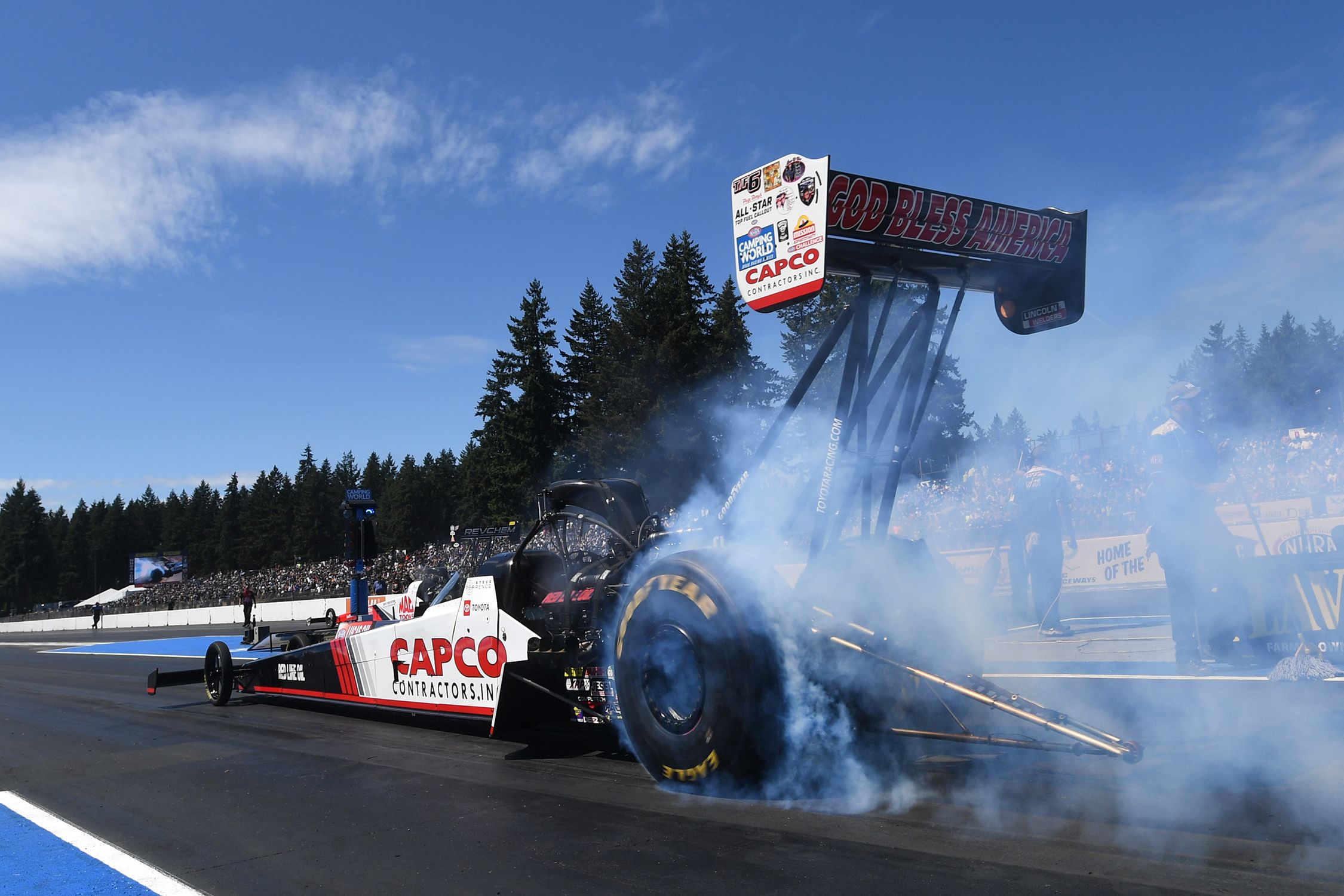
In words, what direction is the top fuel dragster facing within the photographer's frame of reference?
facing away from the viewer and to the left of the viewer

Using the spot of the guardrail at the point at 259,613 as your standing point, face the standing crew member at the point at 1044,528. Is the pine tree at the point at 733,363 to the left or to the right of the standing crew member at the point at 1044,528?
left

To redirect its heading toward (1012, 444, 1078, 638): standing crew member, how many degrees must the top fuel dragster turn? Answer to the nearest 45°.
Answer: approximately 90° to its right

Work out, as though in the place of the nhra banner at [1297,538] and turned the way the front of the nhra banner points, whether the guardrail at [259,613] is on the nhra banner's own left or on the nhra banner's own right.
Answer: on the nhra banner's own right

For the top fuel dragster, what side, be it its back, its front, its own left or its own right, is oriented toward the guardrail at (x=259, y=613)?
front

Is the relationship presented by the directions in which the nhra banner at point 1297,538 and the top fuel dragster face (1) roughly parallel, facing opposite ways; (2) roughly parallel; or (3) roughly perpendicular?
roughly perpendicular

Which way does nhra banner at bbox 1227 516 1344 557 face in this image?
toward the camera

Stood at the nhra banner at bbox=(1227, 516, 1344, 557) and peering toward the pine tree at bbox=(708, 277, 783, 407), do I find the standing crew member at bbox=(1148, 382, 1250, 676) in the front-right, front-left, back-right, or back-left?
back-left

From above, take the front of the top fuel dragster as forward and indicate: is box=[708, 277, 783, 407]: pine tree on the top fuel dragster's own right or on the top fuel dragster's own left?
on the top fuel dragster's own right

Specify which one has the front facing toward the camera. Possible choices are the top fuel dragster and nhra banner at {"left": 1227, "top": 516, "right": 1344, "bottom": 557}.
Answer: the nhra banner

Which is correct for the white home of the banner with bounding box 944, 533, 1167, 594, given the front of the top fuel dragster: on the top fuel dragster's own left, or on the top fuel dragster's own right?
on the top fuel dragster's own right

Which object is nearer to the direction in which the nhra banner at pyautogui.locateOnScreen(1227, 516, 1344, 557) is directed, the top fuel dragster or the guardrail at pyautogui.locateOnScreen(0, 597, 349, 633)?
the top fuel dragster

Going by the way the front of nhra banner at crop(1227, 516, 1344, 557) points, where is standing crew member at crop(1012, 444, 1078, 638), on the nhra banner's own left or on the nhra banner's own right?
on the nhra banner's own right

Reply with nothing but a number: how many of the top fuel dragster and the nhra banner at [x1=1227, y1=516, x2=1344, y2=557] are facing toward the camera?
1

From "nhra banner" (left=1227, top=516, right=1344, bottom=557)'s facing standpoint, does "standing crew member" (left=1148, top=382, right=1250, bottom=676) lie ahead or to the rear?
ahead
